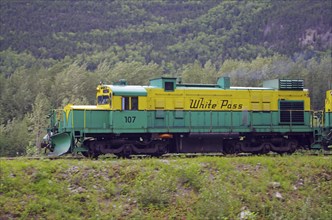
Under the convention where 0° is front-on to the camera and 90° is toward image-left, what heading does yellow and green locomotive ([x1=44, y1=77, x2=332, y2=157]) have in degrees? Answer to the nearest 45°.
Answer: approximately 90°
